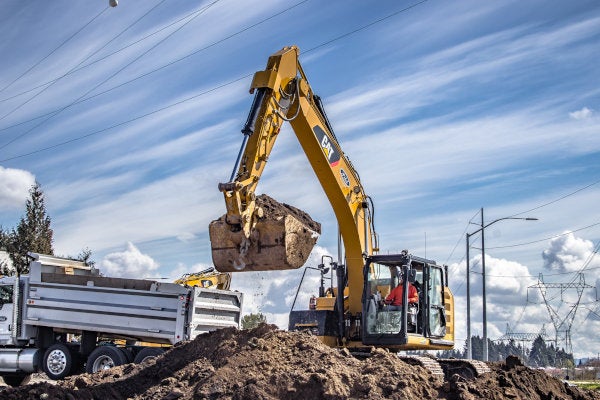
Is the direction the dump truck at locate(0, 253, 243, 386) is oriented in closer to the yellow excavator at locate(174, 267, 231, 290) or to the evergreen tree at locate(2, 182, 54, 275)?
the evergreen tree

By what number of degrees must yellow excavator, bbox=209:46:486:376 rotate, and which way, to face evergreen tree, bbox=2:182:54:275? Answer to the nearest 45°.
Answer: approximately 90° to its right

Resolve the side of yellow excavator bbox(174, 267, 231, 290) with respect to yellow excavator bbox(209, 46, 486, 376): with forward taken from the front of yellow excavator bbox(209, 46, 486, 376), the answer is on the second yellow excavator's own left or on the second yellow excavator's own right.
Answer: on the second yellow excavator's own right

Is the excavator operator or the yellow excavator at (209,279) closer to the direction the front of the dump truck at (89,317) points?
the yellow excavator

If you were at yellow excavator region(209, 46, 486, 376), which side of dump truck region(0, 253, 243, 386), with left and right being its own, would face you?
back

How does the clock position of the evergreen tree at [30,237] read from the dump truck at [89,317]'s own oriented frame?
The evergreen tree is roughly at 1 o'clock from the dump truck.

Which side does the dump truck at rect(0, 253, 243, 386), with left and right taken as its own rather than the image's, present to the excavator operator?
back

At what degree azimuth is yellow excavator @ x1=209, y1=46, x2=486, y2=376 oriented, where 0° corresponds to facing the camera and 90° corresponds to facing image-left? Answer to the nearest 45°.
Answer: approximately 45°

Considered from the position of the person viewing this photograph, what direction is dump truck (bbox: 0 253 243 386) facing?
facing away from the viewer and to the left of the viewer
